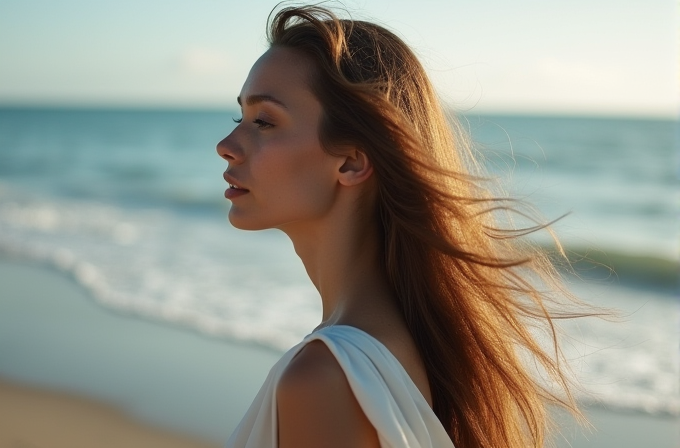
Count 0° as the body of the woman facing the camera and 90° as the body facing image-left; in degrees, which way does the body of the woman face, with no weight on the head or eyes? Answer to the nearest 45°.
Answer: approximately 90°

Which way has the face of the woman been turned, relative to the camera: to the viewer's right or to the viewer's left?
to the viewer's left
